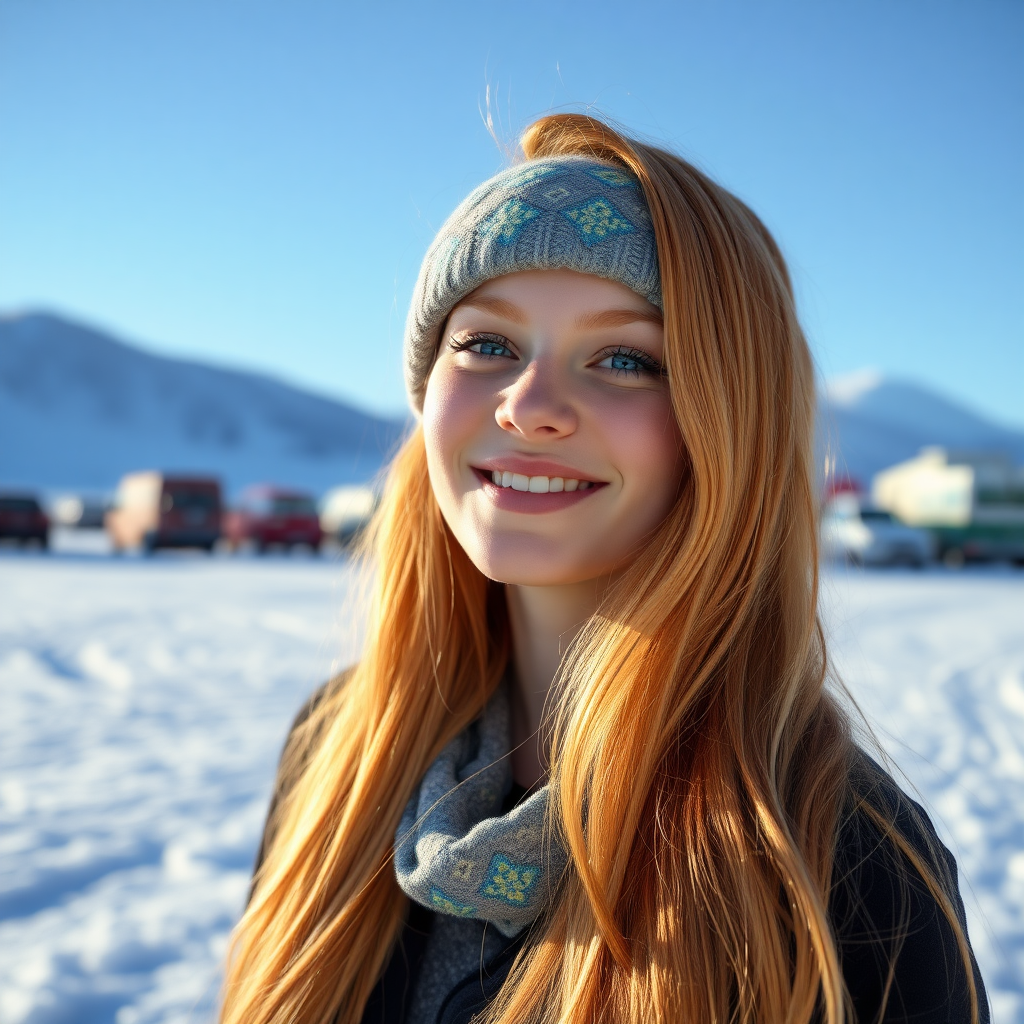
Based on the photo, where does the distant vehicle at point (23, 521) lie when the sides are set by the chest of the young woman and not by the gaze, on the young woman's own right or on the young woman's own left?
on the young woman's own right

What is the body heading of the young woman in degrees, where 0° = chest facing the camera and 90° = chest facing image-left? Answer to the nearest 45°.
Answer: approximately 45°

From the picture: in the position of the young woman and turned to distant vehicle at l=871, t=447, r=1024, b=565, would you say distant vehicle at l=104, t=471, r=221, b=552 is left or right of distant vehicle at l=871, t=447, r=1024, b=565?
left

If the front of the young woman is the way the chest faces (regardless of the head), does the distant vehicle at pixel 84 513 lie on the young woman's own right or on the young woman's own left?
on the young woman's own right

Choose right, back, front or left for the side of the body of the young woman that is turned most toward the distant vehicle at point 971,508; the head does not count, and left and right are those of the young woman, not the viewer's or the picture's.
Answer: back

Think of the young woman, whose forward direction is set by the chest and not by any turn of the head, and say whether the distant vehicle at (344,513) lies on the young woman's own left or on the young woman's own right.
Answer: on the young woman's own right

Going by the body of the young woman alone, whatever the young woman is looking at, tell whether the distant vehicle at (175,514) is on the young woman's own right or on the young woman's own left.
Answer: on the young woman's own right

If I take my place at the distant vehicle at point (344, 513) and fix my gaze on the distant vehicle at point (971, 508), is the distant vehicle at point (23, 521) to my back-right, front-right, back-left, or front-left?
back-right
